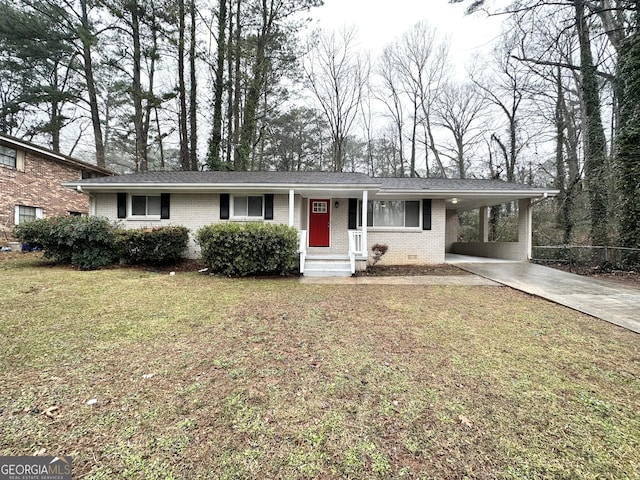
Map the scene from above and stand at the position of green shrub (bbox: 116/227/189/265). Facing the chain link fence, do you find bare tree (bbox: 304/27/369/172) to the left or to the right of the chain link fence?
left

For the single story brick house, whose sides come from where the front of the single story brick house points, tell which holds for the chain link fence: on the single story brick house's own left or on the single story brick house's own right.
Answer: on the single story brick house's own left

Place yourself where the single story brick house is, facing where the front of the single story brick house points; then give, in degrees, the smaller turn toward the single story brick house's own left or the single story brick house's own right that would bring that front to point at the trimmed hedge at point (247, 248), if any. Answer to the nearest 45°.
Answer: approximately 45° to the single story brick house's own right

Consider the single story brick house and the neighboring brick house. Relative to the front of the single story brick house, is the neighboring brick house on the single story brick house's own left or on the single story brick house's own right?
on the single story brick house's own right

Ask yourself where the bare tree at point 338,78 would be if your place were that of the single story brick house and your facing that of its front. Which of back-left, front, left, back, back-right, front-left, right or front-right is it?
back

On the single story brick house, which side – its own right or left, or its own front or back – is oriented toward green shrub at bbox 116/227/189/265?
right

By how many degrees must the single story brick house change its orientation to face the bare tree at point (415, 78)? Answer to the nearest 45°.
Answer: approximately 135° to its left

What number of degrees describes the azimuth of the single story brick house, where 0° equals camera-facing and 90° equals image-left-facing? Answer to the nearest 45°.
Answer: approximately 0°
